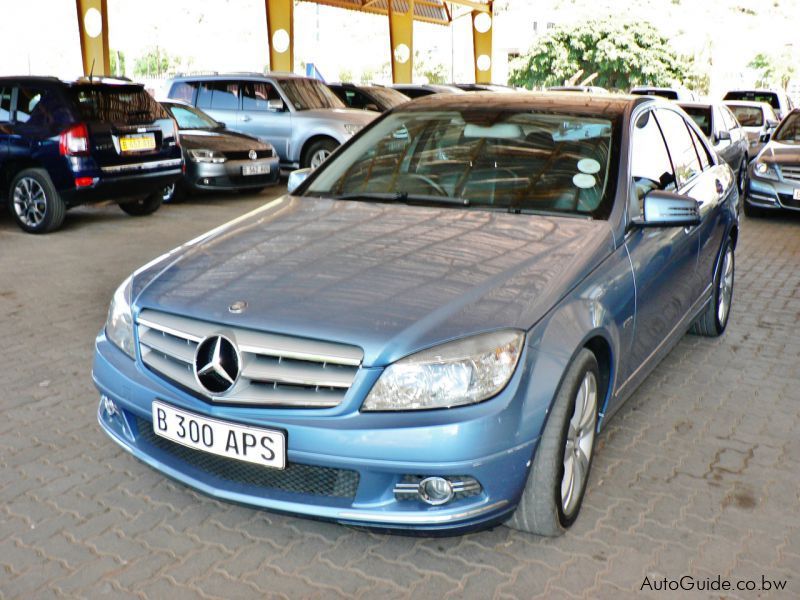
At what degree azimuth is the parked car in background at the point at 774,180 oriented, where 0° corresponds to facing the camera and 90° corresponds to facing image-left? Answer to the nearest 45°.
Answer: approximately 45°

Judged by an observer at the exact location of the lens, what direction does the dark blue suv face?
facing away from the viewer and to the left of the viewer

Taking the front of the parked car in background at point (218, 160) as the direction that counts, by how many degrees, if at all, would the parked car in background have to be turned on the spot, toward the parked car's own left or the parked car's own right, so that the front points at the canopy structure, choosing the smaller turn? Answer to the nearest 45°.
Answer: approximately 135° to the parked car's own left

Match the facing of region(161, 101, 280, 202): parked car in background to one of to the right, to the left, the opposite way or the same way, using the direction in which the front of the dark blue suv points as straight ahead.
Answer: the opposite way

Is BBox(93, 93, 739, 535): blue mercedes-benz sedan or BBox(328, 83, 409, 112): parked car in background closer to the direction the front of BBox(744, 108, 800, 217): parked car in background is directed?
the blue mercedes-benz sedan
